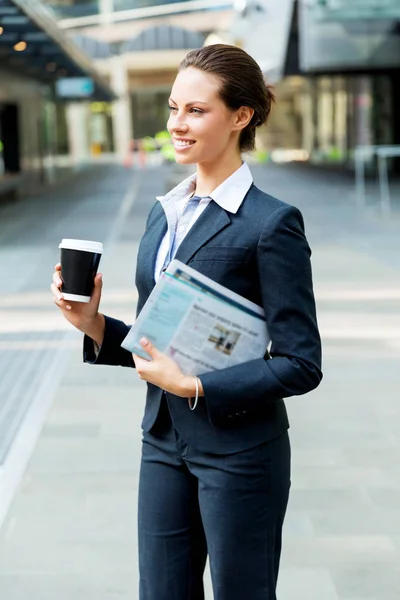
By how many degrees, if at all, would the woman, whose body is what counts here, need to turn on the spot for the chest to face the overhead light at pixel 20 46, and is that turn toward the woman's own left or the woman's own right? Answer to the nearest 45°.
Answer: approximately 135° to the woman's own right

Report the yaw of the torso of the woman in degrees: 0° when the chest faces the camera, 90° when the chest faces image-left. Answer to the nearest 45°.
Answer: approximately 45°
